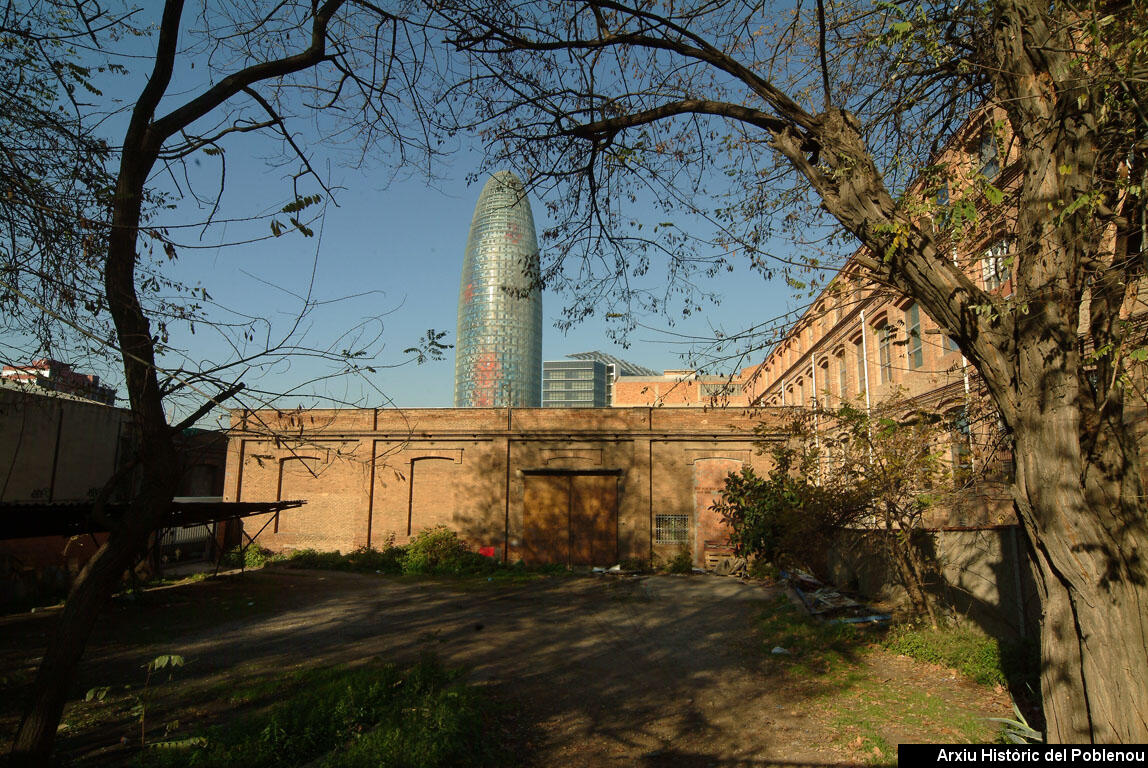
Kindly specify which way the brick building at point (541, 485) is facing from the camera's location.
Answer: facing the viewer

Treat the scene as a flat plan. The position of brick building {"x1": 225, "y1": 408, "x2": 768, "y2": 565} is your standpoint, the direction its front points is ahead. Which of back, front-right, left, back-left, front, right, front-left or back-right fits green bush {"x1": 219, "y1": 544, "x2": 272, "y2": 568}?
right
